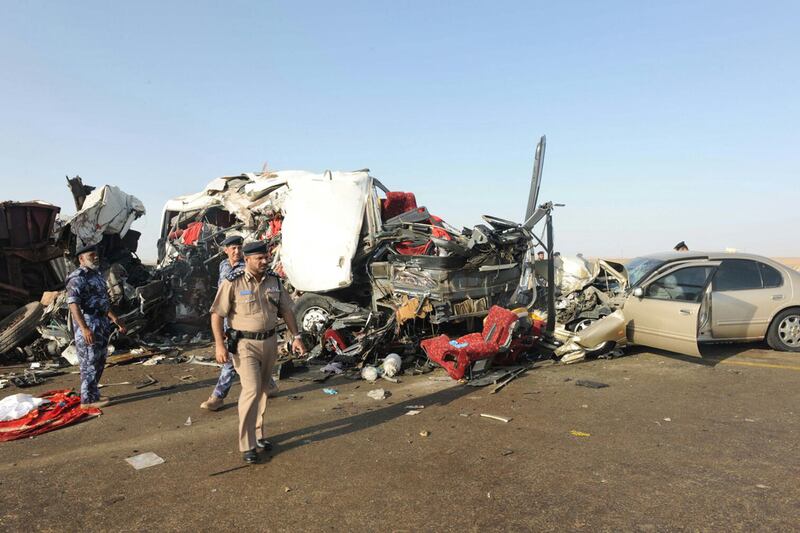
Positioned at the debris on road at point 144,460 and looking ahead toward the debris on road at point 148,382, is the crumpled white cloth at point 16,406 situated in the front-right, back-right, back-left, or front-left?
front-left

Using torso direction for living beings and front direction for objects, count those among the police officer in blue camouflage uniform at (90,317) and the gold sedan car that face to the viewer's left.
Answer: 1

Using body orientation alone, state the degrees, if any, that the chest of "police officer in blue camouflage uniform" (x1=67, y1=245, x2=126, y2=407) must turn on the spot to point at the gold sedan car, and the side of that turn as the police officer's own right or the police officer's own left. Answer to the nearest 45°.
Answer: approximately 45° to the police officer's own left

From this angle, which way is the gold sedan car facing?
to the viewer's left

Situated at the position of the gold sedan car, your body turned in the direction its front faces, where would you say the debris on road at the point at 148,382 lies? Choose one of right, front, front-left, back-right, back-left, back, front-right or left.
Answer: front-left

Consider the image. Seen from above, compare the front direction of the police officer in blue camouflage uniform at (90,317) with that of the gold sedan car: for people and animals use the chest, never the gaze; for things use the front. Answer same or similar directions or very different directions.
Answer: very different directions

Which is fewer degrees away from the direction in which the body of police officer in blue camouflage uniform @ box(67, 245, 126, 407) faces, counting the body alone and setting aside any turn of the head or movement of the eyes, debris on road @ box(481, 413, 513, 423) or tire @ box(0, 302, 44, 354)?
the debris on road

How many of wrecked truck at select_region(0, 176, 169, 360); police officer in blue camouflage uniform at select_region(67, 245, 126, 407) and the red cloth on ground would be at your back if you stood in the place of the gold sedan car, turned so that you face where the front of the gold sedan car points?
0

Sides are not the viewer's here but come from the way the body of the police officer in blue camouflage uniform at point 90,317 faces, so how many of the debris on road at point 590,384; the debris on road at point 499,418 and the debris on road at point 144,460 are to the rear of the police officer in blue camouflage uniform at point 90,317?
0

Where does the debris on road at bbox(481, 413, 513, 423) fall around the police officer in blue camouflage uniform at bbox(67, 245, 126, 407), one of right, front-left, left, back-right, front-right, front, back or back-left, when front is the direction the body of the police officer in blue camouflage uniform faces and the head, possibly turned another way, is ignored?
front

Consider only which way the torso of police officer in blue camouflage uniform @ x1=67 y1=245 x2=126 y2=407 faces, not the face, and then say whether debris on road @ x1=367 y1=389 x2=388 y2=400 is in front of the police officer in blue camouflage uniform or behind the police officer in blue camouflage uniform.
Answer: in front
